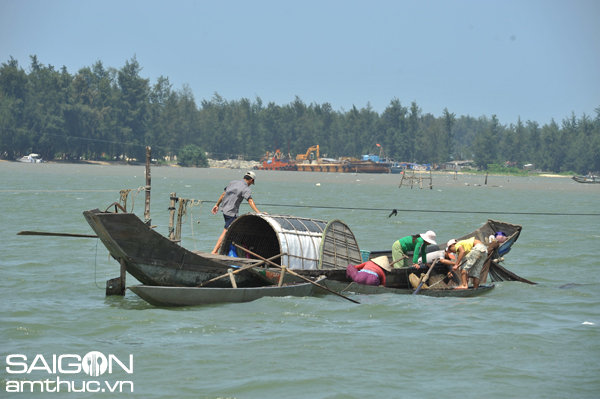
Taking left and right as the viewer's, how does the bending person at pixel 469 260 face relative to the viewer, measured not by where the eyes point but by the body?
facing to the left of the viewer

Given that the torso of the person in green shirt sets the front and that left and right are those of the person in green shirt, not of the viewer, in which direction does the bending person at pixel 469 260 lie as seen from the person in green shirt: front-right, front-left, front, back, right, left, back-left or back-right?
front

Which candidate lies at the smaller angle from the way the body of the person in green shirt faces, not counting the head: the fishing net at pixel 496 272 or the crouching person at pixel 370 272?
the fishing net

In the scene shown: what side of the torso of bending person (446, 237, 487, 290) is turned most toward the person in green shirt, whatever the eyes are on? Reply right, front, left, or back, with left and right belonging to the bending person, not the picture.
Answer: front

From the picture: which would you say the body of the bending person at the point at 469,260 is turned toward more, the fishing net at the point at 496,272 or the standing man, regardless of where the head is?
the standing man

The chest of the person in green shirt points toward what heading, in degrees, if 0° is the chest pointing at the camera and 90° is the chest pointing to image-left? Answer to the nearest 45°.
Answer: approximately 270°
